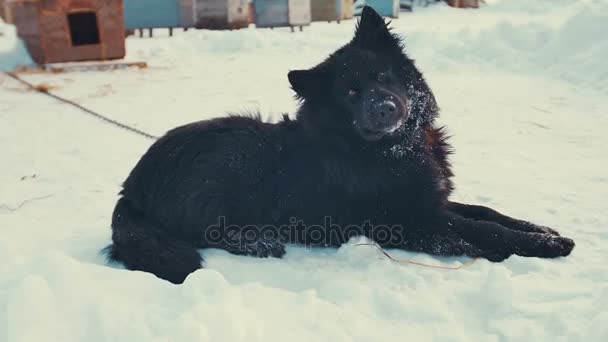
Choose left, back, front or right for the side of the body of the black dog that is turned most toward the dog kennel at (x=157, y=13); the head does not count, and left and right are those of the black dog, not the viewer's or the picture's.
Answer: left

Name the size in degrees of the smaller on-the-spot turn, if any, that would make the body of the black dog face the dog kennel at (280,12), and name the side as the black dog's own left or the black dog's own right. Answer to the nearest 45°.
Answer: approximately 90° to the black dog's own left

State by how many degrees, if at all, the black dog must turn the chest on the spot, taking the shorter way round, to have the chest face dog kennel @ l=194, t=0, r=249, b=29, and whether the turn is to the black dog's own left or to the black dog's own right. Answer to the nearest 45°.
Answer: approximately 90° to the black dog's own left

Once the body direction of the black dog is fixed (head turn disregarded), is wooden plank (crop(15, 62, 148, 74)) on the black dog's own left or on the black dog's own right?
on the black dog's own left

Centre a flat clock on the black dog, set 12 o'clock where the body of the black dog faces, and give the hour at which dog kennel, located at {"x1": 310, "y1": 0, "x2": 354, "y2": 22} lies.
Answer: The dog kennel is roughly at 9 o'clock from the black dog.

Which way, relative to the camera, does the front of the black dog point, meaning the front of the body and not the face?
to the viewer's right
